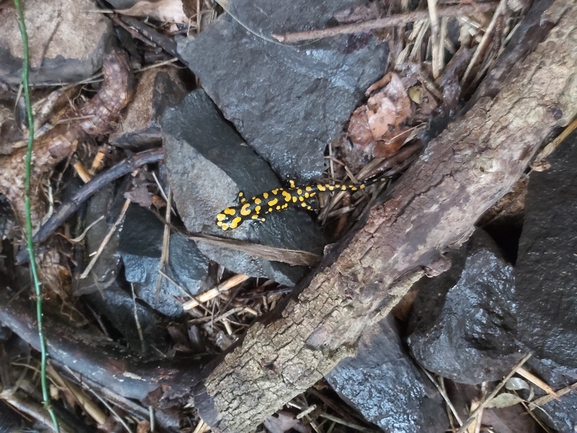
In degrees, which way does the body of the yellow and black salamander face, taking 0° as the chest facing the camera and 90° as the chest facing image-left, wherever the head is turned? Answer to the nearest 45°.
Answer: approximately 90°

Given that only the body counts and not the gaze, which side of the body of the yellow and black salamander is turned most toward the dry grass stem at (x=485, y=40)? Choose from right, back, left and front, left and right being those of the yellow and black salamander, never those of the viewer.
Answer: back

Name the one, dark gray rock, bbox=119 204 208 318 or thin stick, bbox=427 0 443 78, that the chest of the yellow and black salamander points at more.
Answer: the dark gray rock

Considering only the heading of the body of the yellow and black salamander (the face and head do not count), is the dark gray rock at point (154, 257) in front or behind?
in front

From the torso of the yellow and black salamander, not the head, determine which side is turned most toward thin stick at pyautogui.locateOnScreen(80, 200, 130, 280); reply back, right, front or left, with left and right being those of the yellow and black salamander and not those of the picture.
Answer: front

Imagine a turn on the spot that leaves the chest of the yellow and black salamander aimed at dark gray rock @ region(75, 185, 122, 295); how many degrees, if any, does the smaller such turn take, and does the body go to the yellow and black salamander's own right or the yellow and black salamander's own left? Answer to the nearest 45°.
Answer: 0° — it already faces it
